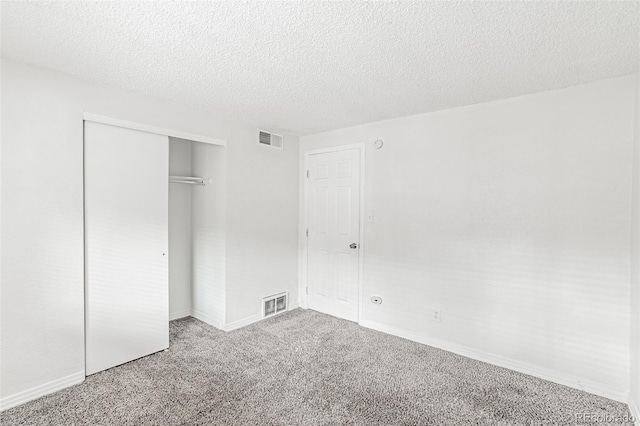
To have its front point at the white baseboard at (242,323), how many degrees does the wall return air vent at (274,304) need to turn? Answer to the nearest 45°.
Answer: approximately 90° to its right

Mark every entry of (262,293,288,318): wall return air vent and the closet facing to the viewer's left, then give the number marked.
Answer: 0

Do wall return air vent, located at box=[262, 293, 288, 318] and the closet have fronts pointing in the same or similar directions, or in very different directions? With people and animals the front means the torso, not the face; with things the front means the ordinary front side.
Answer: same or similar directions

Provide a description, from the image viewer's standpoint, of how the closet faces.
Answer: facing the viewer and to the right of the viewer
